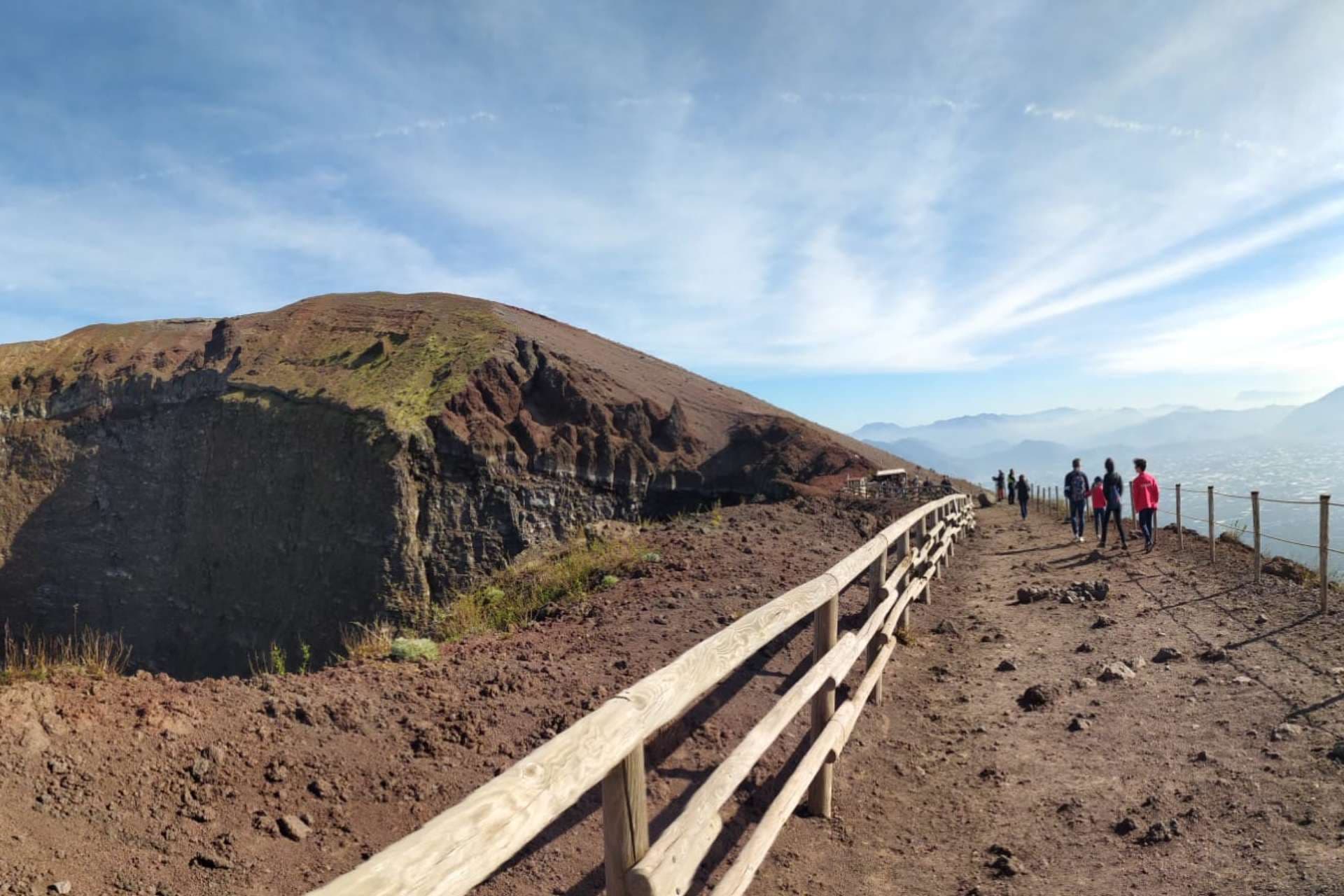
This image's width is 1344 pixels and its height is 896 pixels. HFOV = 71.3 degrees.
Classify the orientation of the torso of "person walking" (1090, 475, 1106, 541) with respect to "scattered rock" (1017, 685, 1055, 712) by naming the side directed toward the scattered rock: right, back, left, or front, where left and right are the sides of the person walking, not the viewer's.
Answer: back

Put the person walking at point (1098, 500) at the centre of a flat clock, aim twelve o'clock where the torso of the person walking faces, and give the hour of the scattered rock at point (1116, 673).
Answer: The scattered rock is roughly at 6 o'clock from the person walking.

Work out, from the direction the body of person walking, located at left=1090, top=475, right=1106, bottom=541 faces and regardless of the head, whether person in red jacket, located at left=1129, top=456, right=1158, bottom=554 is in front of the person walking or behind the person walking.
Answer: behind

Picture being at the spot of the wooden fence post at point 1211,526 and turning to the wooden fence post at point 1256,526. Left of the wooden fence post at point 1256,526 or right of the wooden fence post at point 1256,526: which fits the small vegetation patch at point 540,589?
right

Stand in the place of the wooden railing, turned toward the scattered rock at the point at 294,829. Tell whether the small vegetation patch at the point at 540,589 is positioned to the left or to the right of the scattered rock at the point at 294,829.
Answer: right

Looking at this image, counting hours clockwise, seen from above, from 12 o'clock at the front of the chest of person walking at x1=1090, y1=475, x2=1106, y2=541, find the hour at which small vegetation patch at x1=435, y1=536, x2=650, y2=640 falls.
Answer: The small vegetation patch is roughly at 7 o'clock from the person walking.

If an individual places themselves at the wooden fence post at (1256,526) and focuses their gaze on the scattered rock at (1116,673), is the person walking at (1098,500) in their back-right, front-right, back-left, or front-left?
back-right

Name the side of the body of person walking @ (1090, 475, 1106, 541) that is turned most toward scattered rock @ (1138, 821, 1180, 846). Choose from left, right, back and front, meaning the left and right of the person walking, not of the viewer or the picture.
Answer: back

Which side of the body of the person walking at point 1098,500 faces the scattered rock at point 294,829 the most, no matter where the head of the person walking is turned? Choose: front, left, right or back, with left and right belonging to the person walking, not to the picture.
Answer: back

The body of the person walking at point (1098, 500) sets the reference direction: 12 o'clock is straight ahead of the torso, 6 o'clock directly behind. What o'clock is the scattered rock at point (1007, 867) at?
The scattered rock is roughly at 6 o'clock from the person walking.

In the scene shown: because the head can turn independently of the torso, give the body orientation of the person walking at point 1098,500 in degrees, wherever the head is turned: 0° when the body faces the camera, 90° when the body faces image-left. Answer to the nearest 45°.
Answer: approximately 180°

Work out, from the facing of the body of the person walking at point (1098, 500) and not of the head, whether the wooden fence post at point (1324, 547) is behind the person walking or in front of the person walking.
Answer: behind

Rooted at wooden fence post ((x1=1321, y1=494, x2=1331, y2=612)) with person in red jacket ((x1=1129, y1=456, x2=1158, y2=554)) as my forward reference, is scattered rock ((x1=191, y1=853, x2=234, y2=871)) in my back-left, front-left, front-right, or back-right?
back-left
